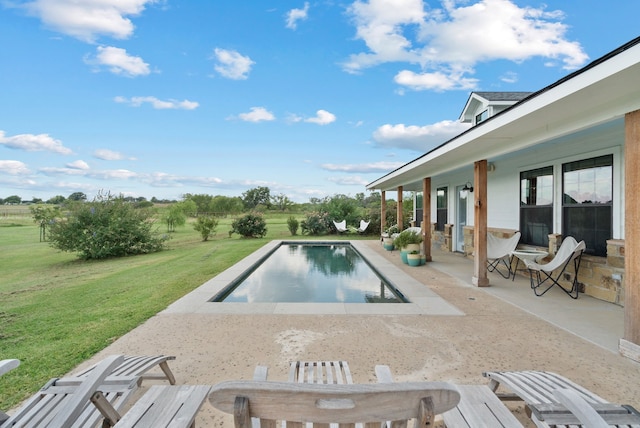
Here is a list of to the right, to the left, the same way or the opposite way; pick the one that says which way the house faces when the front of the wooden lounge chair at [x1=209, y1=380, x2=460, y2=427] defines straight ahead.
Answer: to the left

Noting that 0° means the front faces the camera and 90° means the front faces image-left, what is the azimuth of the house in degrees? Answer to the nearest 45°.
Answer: approximately 45°

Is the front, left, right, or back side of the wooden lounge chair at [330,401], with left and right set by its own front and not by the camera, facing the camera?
back

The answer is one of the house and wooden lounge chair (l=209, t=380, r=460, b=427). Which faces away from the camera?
the wooden lounge chair

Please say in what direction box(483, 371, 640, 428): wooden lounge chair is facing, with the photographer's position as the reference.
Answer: facing away from the viewer and to the left of the viewer

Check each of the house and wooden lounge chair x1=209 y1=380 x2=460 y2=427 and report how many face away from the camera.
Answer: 1

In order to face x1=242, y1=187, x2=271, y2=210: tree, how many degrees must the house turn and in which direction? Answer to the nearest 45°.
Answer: approximately 90° to its right
